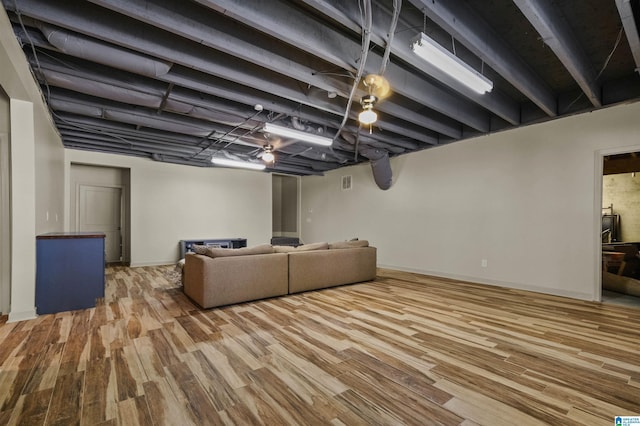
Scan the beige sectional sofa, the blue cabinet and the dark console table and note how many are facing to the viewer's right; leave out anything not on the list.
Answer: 1

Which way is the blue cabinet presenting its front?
to the viewer's right

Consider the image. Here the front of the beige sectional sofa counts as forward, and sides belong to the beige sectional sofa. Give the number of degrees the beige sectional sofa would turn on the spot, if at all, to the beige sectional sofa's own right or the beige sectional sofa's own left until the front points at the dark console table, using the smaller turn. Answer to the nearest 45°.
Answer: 0° — it already faces it

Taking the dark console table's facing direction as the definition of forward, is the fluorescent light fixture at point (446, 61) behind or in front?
in front

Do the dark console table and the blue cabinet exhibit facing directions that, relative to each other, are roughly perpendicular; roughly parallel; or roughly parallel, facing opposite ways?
roughly perpendicular

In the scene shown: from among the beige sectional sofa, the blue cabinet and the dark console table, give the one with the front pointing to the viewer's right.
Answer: the blue cabinet

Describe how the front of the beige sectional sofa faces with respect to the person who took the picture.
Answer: facing away from the viewer and to the left of the viewer

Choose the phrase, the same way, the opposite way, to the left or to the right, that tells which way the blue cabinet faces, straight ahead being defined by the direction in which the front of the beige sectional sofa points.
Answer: to the right

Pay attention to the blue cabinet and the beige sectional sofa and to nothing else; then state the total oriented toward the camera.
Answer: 0

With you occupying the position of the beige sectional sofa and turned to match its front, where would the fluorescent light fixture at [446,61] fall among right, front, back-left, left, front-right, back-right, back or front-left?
back

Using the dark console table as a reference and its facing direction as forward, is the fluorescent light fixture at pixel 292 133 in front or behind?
in front

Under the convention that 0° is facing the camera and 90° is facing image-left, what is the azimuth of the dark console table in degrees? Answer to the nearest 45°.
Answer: approximately 0°
